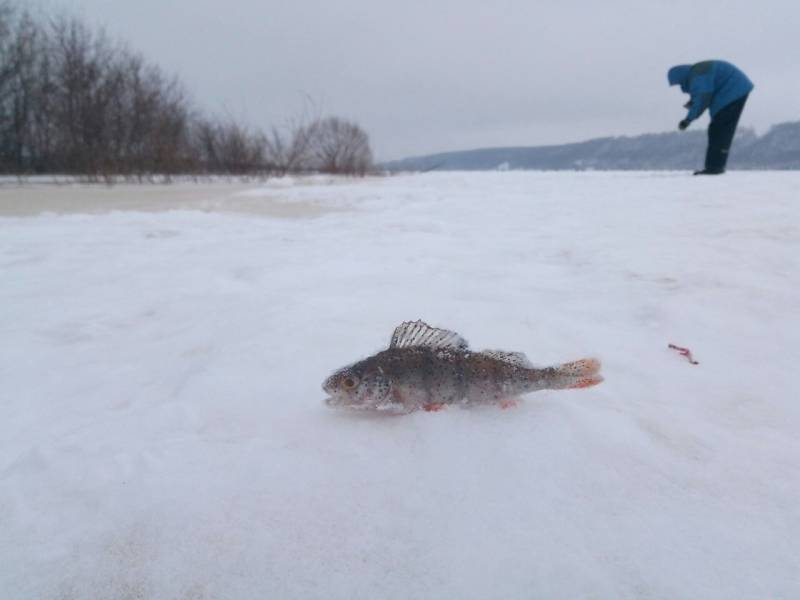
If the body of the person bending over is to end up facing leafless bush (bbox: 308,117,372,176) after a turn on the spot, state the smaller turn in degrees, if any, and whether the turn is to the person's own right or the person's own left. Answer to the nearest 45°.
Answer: approximately 45° to the person's own right

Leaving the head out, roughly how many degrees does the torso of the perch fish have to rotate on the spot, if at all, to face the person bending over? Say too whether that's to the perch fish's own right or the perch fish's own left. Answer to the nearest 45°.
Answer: approximately 135° to the perch fish's own right

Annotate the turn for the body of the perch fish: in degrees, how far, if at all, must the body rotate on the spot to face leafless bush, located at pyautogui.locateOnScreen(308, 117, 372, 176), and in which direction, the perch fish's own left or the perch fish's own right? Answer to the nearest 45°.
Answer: approximately 90° to the perch fish's own right

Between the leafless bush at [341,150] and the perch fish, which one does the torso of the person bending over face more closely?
the leafless bush

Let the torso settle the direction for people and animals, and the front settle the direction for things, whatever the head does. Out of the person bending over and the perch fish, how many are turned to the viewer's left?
2

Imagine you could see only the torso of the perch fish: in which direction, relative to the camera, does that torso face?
to the viewer's left

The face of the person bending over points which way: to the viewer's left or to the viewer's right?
to the viewer's left

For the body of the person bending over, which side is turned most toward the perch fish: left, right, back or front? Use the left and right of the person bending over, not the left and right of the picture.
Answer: left

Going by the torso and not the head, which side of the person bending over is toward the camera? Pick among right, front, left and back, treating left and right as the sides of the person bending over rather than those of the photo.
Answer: left
